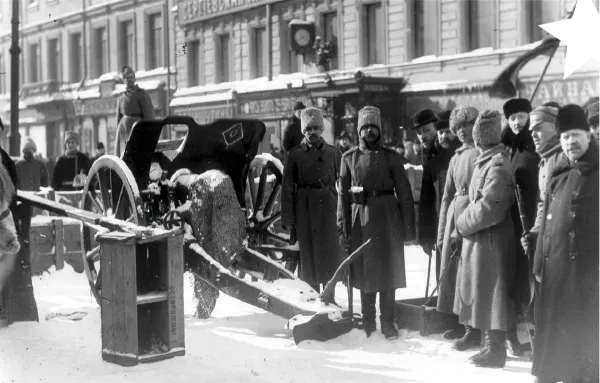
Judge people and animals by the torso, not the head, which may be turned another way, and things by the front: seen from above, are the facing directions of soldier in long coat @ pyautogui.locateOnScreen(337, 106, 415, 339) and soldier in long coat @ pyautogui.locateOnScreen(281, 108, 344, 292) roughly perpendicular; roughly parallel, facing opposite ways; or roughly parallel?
roughly parallel

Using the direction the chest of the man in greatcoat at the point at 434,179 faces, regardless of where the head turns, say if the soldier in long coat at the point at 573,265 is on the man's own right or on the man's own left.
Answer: on the man's own left

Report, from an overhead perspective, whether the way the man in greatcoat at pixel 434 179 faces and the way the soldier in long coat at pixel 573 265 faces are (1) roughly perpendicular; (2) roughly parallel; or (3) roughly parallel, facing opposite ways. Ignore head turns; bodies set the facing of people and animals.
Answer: roughly parallel

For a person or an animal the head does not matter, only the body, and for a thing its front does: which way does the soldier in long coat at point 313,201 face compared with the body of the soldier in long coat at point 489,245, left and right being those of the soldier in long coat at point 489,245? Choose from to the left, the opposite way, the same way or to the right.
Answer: to the left

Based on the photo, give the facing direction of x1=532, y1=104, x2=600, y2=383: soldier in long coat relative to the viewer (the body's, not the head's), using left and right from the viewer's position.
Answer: facing the viewer and to the left of the viewer

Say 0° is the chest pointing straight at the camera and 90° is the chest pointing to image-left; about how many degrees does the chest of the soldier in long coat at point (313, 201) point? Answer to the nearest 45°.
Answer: approximately 0°

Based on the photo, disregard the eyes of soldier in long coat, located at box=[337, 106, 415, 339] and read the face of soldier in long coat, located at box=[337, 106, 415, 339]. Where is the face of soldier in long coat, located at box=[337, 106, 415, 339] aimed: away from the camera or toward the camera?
toward the camera

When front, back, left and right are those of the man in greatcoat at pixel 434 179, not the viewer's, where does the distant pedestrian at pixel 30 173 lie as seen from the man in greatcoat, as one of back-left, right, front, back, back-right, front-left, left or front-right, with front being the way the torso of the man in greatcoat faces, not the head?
right

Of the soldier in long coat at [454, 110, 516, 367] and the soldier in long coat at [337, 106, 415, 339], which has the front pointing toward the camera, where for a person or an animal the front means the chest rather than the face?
the soldier in long coat at [337, 106, 415, 339]

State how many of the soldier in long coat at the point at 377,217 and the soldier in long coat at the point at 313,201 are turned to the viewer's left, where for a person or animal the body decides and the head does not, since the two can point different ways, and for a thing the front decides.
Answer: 0

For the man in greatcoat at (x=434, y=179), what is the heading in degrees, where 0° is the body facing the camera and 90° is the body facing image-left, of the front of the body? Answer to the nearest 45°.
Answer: approximately 45°

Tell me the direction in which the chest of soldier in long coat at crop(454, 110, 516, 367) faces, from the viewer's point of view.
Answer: to the viewer's left

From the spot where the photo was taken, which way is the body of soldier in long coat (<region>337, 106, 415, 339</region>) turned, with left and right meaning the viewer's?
facing the viewer
